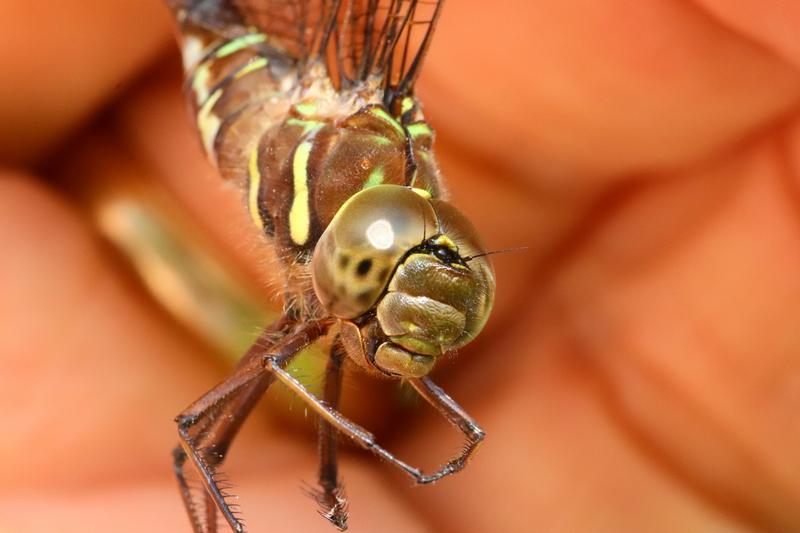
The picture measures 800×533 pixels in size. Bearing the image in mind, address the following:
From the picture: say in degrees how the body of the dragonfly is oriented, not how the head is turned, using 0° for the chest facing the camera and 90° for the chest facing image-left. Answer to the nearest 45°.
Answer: approximately 315°
